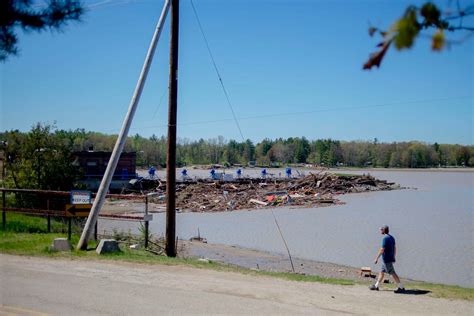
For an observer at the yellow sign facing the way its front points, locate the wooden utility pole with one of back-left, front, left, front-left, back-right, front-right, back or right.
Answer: left

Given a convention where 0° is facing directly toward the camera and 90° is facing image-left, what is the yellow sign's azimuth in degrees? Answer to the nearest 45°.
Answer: approximately 0°
